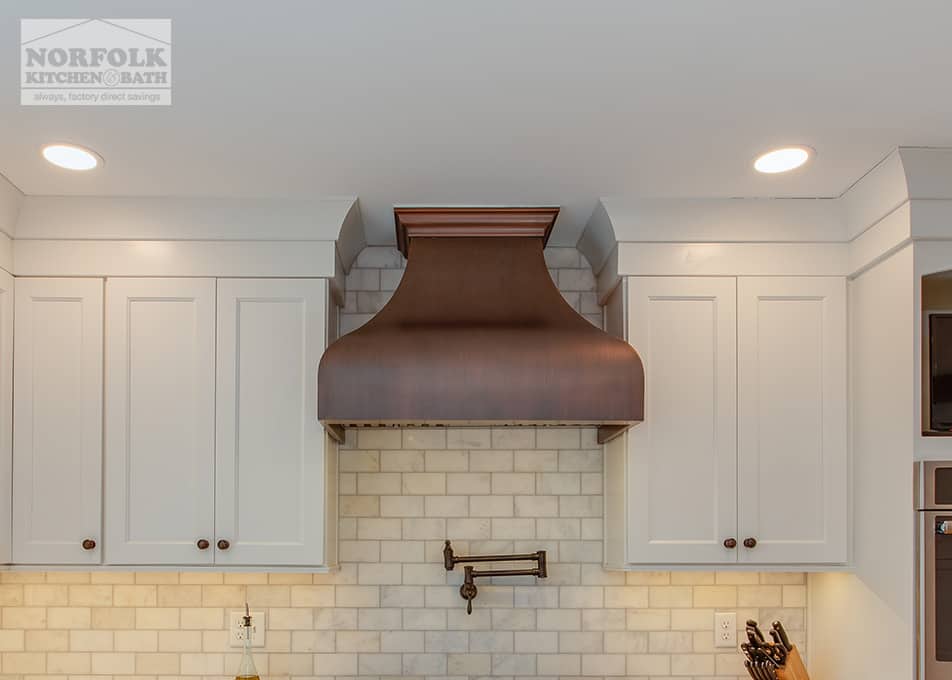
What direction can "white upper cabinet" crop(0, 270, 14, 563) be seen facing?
to the viewer's right

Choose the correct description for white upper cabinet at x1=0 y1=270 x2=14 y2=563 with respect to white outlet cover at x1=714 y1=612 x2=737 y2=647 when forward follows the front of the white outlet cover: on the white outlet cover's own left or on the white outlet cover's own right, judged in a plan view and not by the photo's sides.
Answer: on the white outlet cover's own right

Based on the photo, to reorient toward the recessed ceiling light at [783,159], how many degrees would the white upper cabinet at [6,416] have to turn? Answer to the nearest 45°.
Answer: approximately 45° to its right

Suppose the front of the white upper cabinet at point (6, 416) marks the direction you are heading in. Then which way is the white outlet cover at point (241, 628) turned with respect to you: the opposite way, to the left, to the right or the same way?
to the right

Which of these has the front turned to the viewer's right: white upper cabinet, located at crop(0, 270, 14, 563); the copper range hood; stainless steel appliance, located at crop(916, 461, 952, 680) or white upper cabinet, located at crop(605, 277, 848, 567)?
white upper cabinet, located at crop(0, 270, 14, 563)
